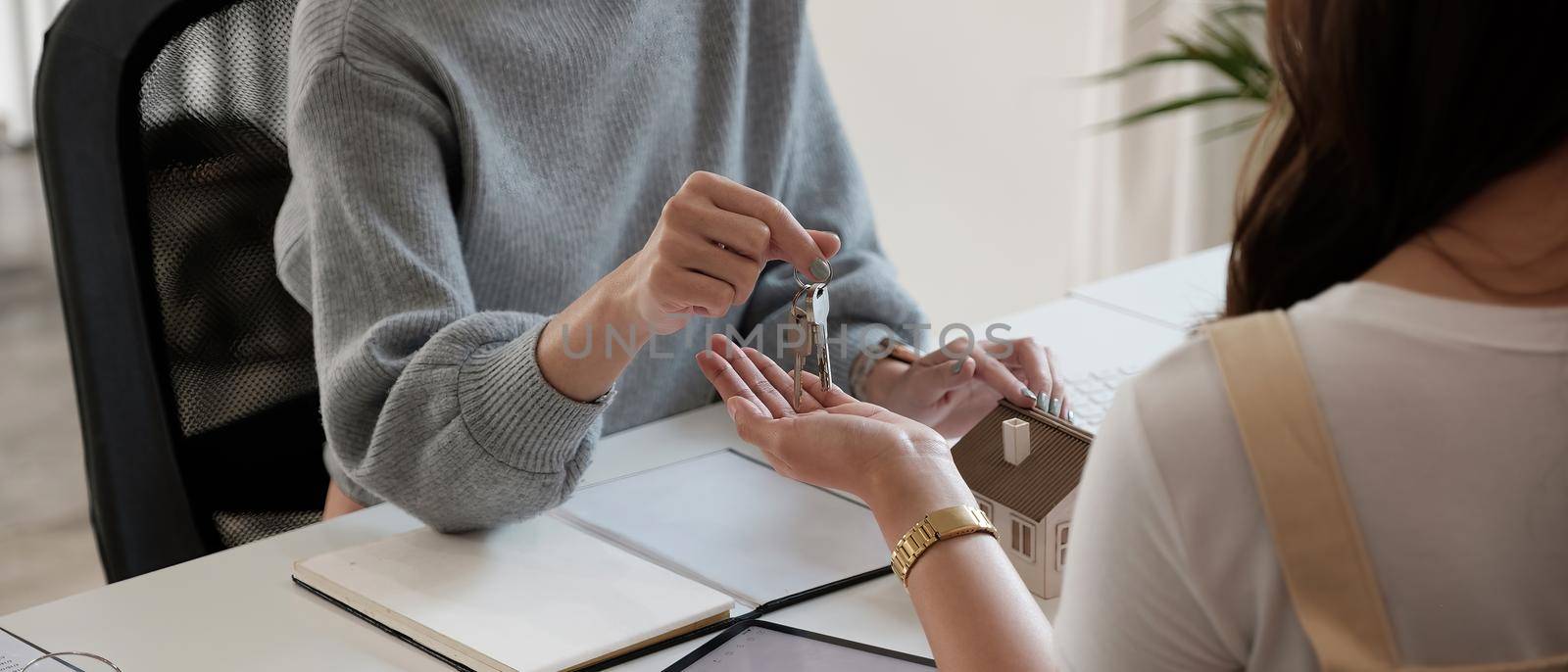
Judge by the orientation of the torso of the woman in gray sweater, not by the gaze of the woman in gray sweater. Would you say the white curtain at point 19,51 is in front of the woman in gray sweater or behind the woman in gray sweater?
behind

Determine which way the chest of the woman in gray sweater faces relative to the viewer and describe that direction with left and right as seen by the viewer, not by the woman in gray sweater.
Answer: facing the viewer and to the right of the viewer

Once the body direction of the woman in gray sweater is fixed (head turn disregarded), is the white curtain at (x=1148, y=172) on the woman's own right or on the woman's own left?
on the woman's own left
